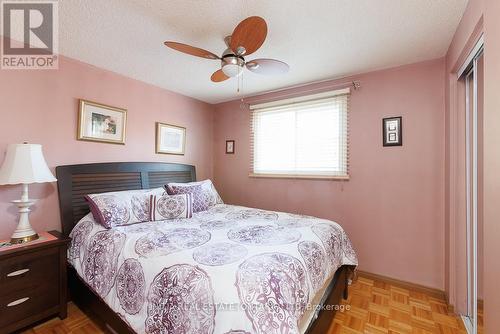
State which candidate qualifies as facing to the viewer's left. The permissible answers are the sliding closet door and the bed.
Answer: the sliding closet door

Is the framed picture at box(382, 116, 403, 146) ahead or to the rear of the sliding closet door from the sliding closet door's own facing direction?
ahead

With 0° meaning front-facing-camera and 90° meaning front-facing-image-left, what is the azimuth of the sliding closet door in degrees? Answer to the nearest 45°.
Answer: approximately 90°

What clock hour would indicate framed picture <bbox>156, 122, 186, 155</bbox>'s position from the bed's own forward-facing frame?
The framed picture is roughly at 7 o'clock from the bed.

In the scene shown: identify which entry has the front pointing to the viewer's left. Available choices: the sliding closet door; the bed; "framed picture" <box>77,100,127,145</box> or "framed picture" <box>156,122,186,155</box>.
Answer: the sliding closet door

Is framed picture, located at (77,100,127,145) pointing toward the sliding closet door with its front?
yes

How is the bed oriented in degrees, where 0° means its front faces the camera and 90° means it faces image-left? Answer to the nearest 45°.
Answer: approximately 315°

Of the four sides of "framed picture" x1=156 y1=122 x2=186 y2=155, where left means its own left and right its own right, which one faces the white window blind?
front

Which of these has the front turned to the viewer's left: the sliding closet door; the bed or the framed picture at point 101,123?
the sliding closet door

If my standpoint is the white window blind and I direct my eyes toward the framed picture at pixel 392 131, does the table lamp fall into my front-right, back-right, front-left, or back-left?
back-right

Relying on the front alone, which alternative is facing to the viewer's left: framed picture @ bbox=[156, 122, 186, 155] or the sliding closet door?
the sliding closet door

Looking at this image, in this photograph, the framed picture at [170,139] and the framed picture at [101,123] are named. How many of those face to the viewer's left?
0

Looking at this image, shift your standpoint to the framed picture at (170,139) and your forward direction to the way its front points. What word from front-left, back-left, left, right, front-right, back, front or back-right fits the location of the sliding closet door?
front

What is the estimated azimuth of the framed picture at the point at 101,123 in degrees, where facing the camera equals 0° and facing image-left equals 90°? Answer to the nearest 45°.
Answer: approximately 315°

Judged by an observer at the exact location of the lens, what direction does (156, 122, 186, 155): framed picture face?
facing the viewer and to the right of the viewer
